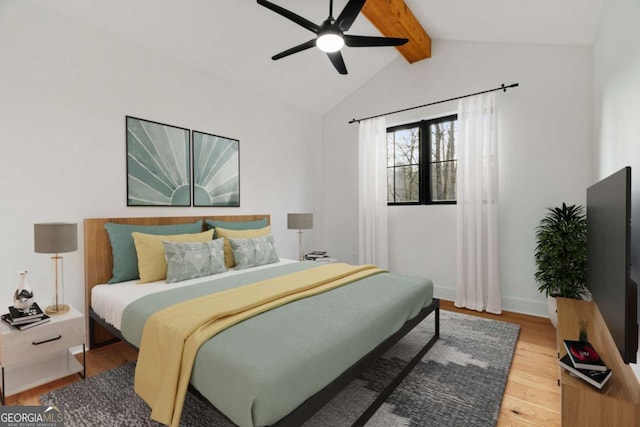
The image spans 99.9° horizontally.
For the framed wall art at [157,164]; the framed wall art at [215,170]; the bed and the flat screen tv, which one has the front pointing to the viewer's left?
the flat screen tv

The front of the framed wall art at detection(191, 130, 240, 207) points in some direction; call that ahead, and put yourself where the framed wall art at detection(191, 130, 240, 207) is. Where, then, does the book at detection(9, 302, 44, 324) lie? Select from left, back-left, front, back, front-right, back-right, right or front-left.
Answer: right

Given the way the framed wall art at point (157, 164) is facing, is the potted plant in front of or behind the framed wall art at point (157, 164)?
in front

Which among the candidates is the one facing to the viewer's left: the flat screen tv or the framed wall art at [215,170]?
the flat screen tv

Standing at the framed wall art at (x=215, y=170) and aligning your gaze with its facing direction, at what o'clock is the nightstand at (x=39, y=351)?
The nightstand is roughly at 3 o'clock from the framed wall art.

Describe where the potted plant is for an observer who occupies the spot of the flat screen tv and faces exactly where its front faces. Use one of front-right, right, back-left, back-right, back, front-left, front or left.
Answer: right

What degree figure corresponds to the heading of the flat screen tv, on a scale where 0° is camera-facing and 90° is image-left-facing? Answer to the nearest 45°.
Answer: approximately 90°

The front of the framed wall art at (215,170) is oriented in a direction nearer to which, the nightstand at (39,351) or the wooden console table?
the wooden console table

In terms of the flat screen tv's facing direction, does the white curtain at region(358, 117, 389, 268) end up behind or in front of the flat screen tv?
in front

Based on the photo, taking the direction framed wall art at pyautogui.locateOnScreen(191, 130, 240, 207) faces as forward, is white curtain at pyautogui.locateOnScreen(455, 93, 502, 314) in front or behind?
in front

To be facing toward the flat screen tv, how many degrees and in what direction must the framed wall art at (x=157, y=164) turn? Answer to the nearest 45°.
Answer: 0° — it already faces it

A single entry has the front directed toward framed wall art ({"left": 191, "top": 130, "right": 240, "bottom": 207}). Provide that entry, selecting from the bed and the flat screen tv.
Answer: the flat screen tv
